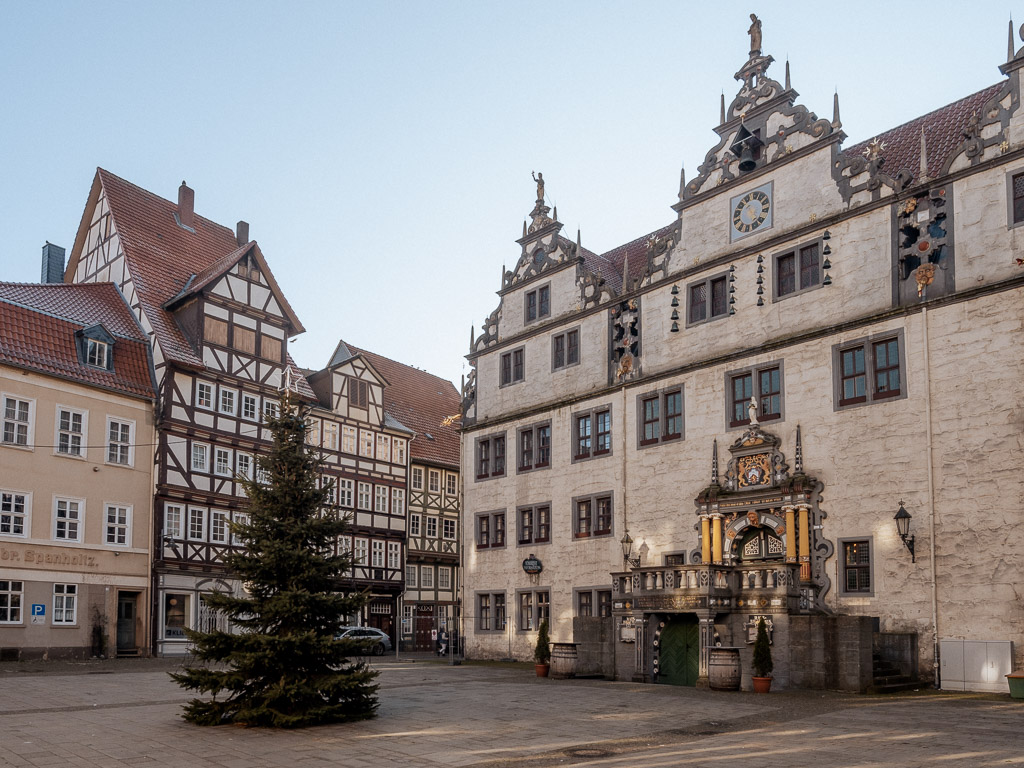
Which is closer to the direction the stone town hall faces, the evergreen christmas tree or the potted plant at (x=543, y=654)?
the evergreen christmas tree

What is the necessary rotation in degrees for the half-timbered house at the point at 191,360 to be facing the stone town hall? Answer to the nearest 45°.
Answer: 0° — it already faces it

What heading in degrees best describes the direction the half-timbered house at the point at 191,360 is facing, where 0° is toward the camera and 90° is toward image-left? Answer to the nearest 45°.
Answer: approximately 315°

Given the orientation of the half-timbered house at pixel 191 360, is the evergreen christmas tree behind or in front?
in front

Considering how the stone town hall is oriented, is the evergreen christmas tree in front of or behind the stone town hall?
in front

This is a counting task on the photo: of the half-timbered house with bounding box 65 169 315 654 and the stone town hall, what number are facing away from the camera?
0
